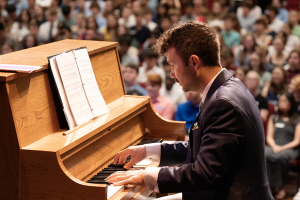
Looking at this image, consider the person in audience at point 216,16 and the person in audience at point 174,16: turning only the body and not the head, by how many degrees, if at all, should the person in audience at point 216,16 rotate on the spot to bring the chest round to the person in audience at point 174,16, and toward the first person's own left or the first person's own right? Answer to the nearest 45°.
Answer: approximately 45° to the first person's own right

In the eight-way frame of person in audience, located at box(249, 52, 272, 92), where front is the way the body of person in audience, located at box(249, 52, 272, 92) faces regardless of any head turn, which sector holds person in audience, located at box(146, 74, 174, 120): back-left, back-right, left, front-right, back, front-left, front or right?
front

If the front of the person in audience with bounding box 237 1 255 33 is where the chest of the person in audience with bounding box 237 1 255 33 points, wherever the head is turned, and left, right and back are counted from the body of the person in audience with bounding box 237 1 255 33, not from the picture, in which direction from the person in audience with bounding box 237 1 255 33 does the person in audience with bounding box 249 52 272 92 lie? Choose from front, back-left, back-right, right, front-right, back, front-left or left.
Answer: front

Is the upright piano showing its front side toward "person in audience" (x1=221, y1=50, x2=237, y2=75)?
no

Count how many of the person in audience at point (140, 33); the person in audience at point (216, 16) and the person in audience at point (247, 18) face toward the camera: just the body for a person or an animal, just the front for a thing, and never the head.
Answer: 3

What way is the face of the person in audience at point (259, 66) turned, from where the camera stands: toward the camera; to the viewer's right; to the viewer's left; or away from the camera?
toward the camera

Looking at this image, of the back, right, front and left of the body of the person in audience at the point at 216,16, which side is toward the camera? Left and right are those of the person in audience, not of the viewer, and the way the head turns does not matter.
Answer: front

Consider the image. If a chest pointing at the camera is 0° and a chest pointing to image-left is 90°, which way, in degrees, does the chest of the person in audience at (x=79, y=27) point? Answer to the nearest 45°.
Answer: approximately 0°

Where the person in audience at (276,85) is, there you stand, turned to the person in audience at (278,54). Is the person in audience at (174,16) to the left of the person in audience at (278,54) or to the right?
left

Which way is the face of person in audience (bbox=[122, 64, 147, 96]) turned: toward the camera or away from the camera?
toward the camera

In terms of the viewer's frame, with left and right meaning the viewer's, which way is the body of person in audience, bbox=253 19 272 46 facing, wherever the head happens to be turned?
facing the viewer and to the left of the viewer

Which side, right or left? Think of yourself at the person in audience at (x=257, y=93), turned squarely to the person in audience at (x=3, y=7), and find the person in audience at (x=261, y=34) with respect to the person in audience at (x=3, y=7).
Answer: right

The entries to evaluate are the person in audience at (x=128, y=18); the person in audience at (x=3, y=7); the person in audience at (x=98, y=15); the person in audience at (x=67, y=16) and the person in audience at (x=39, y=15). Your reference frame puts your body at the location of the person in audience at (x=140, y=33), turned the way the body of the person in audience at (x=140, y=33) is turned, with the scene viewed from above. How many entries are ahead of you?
0

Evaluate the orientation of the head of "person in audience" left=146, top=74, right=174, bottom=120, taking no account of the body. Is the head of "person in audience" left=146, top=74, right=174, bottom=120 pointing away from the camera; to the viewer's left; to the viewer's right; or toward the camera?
toward the camera

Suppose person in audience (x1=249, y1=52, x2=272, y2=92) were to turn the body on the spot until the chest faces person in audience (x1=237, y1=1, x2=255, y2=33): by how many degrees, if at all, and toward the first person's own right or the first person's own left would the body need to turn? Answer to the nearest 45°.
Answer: approximately 135° to the first person's own right

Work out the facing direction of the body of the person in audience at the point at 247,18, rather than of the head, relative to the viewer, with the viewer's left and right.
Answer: facing the viewer

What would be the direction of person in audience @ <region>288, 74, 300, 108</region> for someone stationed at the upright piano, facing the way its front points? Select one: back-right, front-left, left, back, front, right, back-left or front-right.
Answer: left
